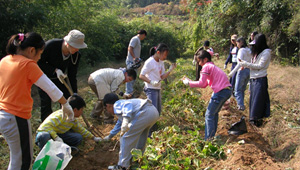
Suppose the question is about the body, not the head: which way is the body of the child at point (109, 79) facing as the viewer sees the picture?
to the viewer's right

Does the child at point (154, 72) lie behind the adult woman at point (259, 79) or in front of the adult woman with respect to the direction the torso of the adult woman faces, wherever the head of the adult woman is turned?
in front

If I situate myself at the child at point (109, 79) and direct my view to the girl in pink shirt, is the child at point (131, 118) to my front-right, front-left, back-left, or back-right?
front-right

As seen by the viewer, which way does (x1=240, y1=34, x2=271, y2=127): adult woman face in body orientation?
to the viewer's left

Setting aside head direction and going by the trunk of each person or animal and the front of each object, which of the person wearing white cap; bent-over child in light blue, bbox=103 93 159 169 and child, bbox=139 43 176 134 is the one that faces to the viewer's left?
the bent-over child in light blue

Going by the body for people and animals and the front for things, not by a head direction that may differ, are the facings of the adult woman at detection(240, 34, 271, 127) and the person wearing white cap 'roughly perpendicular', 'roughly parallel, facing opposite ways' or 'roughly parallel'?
roughly parallel, facing opposite ways

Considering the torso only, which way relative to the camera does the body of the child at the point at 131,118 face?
to the viewer's left

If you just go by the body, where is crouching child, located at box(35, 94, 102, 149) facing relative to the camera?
to the viewer's right

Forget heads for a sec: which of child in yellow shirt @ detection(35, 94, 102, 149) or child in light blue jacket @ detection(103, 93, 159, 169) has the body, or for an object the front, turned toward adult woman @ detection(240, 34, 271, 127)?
child in yellow shirt @ detection(35, 94, 102, 149)

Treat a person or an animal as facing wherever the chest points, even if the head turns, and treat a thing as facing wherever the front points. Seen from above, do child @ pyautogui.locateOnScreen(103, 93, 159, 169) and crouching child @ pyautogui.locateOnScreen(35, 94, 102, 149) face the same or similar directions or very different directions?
very different directions

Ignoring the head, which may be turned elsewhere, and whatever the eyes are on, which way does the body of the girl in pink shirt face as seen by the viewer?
to the viewer's left

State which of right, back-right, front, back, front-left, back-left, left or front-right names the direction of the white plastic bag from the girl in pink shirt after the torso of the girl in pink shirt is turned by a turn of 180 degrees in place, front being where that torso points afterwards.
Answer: back-right
